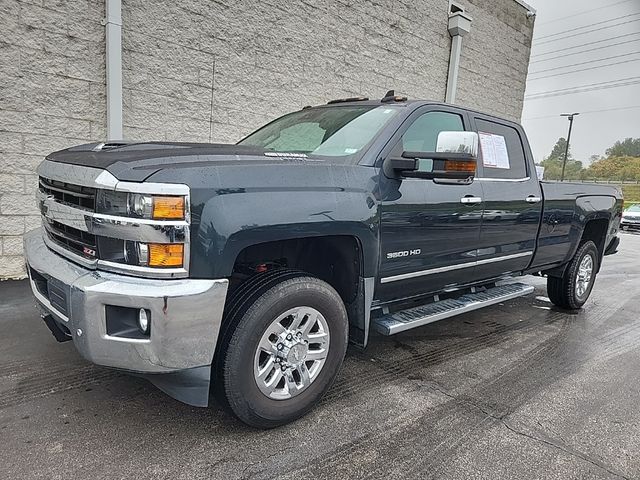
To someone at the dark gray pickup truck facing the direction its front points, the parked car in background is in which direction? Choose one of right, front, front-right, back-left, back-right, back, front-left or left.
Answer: back

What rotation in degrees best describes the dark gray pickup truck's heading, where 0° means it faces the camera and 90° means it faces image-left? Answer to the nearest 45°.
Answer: approximately 45°
